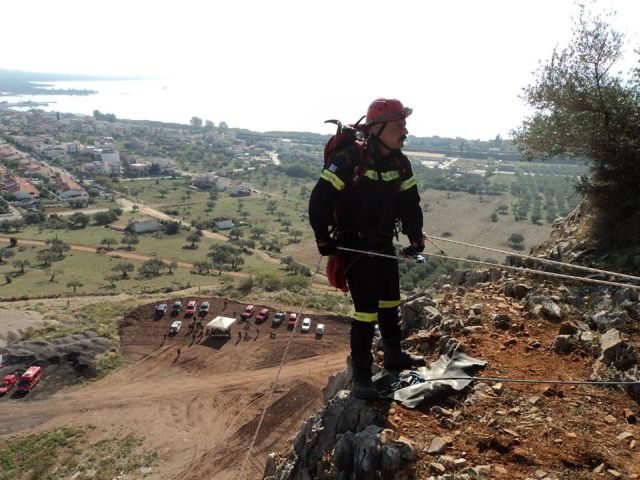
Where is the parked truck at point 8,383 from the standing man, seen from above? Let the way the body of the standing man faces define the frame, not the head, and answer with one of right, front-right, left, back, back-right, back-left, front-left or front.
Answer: back

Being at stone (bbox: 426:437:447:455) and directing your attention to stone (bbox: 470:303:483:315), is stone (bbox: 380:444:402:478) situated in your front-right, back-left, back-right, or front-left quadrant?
back-left

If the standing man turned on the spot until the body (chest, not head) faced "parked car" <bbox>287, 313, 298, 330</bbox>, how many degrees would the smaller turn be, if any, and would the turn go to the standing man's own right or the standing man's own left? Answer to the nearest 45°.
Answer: approximately 135° to the standing man's own left

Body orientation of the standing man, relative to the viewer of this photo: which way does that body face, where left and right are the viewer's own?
facing the viewer and to the right of the viewer

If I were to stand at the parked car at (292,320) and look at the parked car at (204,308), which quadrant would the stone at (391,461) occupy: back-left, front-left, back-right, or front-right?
back-left

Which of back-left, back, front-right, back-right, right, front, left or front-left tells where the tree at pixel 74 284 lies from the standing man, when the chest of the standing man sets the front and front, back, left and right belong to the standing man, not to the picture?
back

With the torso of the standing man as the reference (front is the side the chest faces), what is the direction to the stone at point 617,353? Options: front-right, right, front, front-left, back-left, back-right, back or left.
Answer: front-left

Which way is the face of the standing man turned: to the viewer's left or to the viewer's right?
to the viewer's right

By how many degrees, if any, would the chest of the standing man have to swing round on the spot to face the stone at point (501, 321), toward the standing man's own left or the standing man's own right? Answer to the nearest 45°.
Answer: approximately 90° to the standing man's own left

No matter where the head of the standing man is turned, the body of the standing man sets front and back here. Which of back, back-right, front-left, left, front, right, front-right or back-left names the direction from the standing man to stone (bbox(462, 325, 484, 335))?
left

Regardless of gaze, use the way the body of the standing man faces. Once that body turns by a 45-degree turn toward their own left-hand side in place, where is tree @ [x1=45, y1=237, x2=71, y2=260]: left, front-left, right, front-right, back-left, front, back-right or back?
back-left

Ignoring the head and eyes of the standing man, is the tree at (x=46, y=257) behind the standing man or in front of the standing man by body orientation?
behind

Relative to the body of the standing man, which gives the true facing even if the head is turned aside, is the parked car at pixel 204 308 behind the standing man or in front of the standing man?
behind
